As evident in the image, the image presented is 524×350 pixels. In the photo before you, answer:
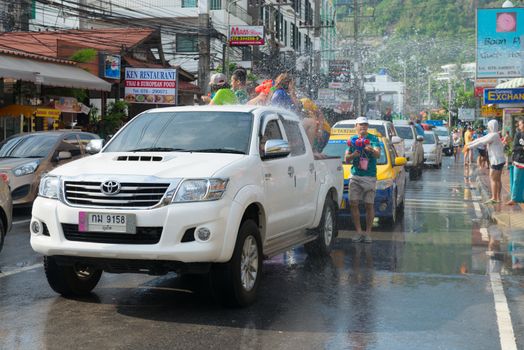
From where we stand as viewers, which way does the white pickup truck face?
facing the viewer and to the left of the viewer

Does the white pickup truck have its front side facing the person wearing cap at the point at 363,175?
no

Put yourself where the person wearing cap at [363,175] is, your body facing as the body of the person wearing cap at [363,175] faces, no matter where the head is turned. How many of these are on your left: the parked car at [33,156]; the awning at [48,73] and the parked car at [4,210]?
0

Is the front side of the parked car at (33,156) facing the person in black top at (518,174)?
no

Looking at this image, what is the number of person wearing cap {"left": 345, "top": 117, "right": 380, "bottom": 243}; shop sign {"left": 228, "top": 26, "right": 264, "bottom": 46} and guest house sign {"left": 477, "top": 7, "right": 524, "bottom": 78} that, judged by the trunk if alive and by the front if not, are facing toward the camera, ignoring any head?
3

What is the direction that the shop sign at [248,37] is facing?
toward the camera

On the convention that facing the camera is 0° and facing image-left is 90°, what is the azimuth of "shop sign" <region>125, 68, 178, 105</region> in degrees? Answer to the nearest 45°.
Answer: approximately 0°

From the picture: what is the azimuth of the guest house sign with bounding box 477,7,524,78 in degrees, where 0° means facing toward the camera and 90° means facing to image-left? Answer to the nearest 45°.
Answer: approximately 0°

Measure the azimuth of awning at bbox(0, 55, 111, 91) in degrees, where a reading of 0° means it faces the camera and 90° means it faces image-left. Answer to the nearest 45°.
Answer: approximately 315°

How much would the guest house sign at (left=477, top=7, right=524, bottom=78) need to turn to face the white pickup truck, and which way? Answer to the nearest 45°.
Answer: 0° — it already faces it

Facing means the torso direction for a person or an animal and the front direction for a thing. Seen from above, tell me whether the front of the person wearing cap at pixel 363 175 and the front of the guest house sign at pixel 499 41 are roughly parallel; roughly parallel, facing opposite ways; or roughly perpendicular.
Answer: roughly parallel

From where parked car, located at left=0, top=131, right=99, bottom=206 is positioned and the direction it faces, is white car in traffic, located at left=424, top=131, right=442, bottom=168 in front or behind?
behind

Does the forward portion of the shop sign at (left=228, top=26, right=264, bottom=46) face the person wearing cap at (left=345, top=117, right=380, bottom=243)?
yes

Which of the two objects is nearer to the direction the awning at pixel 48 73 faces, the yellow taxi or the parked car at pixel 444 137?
the yellow taxi

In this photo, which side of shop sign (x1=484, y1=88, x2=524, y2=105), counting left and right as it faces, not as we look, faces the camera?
front

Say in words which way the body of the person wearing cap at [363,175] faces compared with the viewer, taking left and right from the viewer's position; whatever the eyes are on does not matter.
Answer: facing the viewer
